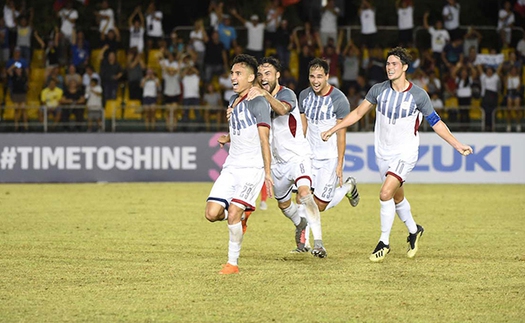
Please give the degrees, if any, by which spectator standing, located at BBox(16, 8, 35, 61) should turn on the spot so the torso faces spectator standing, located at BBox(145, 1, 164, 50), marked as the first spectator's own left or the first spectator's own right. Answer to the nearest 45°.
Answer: approximately 90° to the first spectator's own left

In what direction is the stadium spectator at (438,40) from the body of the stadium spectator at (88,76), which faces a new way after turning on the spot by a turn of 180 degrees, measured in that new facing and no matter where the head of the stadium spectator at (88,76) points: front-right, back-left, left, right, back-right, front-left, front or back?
right

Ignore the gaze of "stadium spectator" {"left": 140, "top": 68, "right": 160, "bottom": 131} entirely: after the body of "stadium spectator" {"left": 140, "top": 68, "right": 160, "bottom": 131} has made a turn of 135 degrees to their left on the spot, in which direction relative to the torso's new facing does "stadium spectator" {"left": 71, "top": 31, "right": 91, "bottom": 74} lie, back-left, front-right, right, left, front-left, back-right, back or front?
left

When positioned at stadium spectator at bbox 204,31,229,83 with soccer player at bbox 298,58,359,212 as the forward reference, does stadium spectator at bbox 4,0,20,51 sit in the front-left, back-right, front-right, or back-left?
back-right

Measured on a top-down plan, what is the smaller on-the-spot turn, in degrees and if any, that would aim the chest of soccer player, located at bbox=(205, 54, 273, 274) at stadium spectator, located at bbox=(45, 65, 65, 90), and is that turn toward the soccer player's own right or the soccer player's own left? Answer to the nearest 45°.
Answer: approximately 135° to the soccer player's own right

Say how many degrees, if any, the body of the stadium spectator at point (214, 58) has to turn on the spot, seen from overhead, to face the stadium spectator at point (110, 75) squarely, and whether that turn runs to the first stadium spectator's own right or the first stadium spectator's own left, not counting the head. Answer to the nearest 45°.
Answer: approximately 45° to the first stadium spectator's own right

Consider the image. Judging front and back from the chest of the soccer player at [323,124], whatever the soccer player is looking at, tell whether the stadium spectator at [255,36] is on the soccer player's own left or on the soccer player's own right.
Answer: on the soccer player's own right

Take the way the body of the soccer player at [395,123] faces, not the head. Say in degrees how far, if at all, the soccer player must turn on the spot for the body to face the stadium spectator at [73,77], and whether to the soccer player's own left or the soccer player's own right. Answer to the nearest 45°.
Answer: approximately 90° to the soccer player's own right

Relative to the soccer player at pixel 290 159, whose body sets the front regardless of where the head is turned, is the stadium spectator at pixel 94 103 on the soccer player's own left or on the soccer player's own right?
on the soccer player's own right

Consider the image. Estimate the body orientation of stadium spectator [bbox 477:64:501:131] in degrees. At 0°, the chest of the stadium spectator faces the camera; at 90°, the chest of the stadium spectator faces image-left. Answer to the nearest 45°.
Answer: approximately 0°

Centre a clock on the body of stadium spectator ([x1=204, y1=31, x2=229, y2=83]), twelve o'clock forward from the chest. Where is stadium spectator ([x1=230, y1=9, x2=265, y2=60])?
stadium spectator ([x1=230, y1=9, x2=265, y2=60]) is roughly at 7 o'clock from stadium spectator ([x1=204, y1=31, x2=229, y2=83]).
